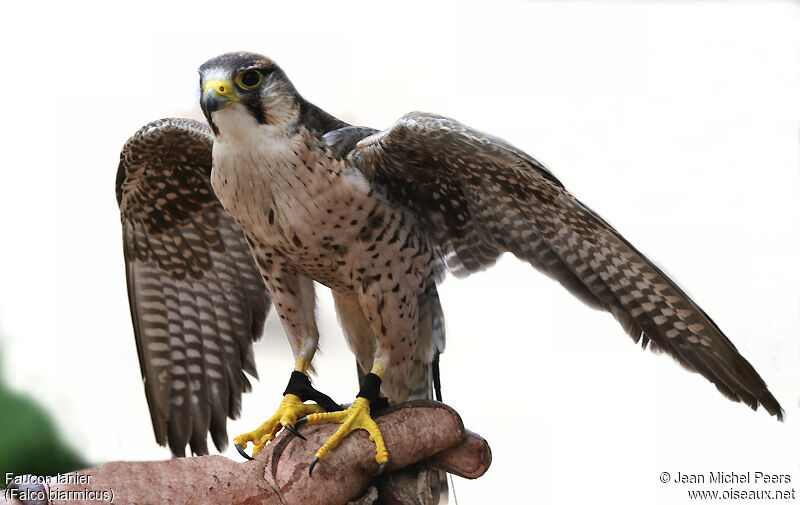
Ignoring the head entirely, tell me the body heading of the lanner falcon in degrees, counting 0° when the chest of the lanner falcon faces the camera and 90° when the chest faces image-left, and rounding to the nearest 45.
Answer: approximately 45°
